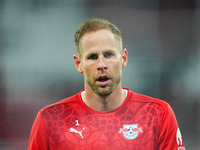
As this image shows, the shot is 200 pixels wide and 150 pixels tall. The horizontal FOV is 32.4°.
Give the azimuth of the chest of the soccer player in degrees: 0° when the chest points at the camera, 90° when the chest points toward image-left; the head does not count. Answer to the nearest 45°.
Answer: approximately 0°

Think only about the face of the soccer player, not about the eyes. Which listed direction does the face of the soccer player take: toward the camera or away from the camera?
toward the camera
